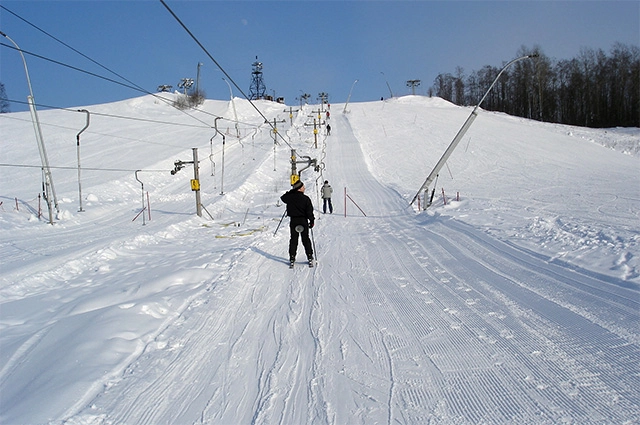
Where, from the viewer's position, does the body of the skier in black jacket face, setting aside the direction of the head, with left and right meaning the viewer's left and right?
facing away from the viewer
